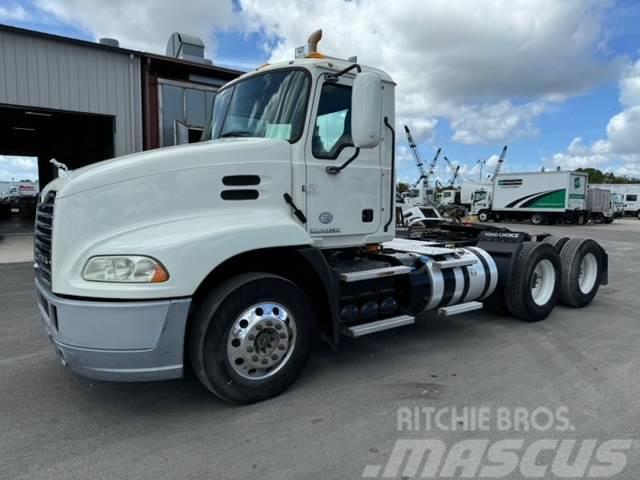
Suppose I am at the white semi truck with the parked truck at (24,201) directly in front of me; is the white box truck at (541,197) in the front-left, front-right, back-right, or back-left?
front-right

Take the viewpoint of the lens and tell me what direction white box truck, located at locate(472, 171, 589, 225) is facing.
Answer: facing away from the viewer and to the left of the viewer

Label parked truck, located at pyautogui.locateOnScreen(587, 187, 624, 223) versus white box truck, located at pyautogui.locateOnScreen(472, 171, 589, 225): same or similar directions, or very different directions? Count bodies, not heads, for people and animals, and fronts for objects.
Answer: very different directions

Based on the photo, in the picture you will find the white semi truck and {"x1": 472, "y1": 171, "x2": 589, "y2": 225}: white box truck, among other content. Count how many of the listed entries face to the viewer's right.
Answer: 0

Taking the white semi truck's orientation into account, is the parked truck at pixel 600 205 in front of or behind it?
behind

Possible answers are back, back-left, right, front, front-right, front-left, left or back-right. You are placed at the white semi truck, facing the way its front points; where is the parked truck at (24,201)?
right

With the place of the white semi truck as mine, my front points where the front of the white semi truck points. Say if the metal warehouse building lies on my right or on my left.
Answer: on my right

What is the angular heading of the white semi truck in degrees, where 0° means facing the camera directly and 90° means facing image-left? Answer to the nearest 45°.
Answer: approximately 45°
